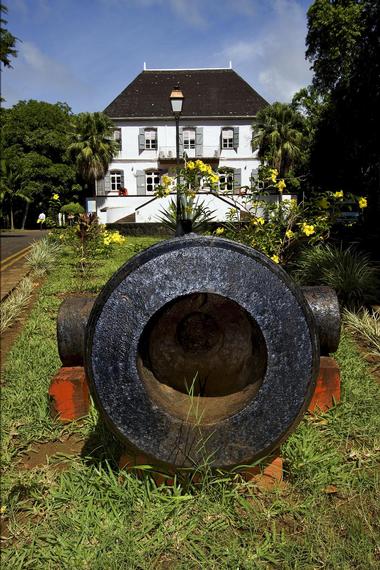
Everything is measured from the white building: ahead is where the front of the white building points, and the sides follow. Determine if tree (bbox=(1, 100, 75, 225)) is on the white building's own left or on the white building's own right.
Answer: on the white building's own right

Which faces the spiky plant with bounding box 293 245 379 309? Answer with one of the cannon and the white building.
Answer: the white building

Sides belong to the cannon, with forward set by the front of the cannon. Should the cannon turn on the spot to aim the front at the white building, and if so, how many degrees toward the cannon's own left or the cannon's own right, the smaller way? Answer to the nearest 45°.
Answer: approximately 180°

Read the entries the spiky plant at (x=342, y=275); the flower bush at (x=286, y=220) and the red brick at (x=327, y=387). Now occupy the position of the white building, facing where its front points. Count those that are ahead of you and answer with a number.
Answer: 3

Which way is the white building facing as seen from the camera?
toward the camera

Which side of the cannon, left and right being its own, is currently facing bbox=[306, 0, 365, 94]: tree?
back

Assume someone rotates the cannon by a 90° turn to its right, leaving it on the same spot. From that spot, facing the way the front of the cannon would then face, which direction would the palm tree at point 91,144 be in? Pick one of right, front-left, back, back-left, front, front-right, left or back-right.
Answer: right

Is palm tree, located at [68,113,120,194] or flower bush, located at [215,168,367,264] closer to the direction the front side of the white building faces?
the flower bush

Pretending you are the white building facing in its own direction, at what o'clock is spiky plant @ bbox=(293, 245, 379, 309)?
The spiky plant is roughly at 12 o'clock from the white building.

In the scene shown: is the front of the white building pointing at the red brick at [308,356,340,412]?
yes

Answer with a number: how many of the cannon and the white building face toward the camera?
2

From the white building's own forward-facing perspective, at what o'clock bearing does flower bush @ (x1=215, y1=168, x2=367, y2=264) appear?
The flower bush is roughly at 12 o'clock from the white building.

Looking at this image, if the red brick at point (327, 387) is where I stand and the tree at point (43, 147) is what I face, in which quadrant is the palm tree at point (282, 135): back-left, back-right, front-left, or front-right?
front-right

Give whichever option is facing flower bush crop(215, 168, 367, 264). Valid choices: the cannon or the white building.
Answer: the white building

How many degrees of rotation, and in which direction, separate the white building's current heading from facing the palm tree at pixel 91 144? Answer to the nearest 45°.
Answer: approximately 45° to its right

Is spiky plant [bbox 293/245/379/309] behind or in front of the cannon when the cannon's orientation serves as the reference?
behind

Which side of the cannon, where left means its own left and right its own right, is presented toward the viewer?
front
